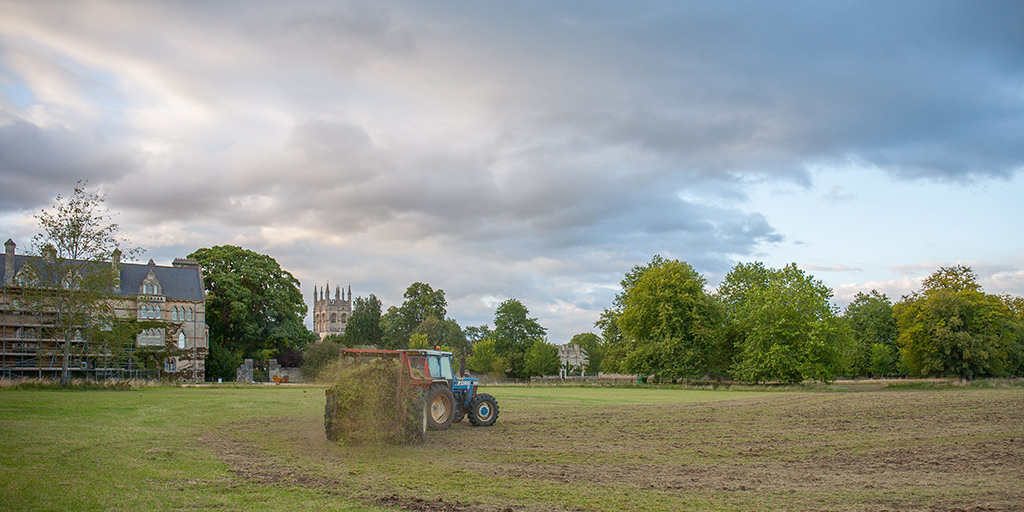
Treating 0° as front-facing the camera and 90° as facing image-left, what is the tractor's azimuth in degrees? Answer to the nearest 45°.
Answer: approximately 225°

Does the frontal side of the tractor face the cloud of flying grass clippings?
no
